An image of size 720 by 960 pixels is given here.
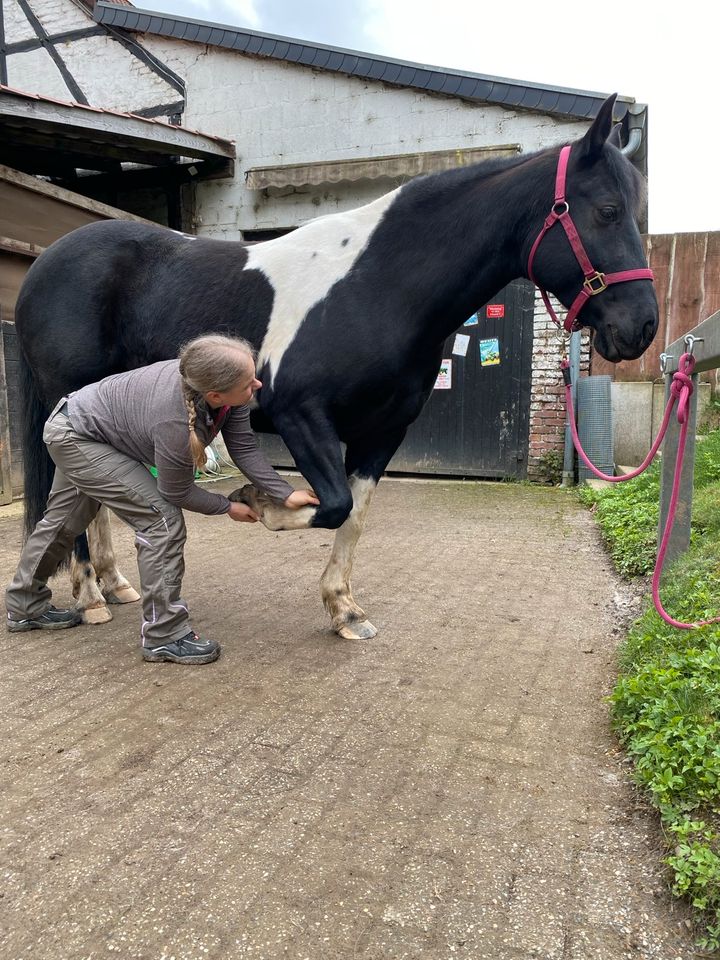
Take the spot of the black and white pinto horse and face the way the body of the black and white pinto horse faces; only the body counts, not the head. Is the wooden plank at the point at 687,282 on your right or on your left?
on your left

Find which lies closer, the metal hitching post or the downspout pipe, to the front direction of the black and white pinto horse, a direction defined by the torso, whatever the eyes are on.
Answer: the metal hitching post

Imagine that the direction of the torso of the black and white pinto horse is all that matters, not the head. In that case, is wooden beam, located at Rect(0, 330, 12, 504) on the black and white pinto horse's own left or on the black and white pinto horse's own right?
on the black and white pinto horse's own left

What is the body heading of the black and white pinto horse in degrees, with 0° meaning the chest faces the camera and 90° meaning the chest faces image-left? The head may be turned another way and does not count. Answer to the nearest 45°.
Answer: approximately 270°

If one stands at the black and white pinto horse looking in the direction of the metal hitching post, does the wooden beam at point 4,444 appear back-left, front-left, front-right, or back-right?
back-left

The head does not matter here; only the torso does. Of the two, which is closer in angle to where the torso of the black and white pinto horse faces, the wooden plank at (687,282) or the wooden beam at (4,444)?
the wooden plank

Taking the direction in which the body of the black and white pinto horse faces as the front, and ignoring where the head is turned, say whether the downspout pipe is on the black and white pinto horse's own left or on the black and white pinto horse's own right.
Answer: on the black and white pinto horse's own left

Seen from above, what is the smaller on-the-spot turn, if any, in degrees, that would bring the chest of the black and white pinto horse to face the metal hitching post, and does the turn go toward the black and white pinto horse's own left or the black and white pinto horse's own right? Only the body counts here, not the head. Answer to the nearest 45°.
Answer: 0° — it already faces it

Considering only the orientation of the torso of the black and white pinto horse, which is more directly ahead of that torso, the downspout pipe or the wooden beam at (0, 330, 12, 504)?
the downspout pipe
